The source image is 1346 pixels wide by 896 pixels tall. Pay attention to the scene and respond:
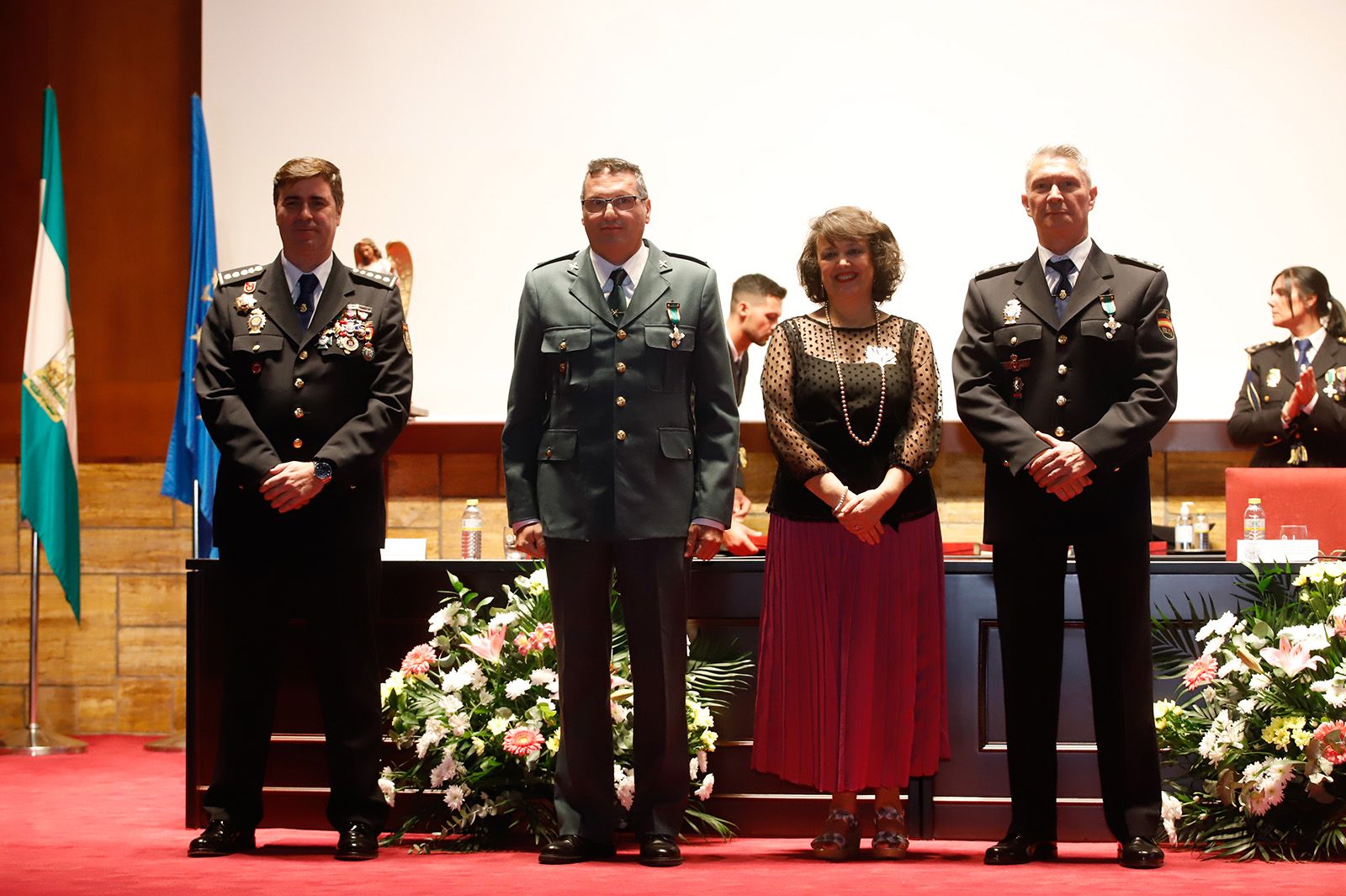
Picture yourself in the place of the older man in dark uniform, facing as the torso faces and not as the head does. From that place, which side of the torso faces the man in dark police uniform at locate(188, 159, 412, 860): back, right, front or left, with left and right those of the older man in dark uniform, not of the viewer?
right

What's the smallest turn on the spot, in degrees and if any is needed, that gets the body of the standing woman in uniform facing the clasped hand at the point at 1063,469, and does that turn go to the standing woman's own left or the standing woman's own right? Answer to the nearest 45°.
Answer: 0° — they already face it

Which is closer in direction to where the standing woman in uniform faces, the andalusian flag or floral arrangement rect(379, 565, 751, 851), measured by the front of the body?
the floral arrangement

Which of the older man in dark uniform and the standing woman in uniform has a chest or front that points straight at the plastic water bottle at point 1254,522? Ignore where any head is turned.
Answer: the standing woman in uniform

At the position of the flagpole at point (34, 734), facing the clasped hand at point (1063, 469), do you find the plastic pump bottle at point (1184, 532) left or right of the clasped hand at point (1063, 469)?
left

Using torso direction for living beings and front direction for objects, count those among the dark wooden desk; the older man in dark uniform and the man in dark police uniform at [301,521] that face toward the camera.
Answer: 3

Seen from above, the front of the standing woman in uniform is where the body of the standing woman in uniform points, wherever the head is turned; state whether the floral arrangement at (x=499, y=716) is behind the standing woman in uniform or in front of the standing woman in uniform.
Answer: in front

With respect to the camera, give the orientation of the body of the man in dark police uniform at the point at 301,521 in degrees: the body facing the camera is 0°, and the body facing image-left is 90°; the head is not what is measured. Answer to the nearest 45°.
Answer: approximately 0°
